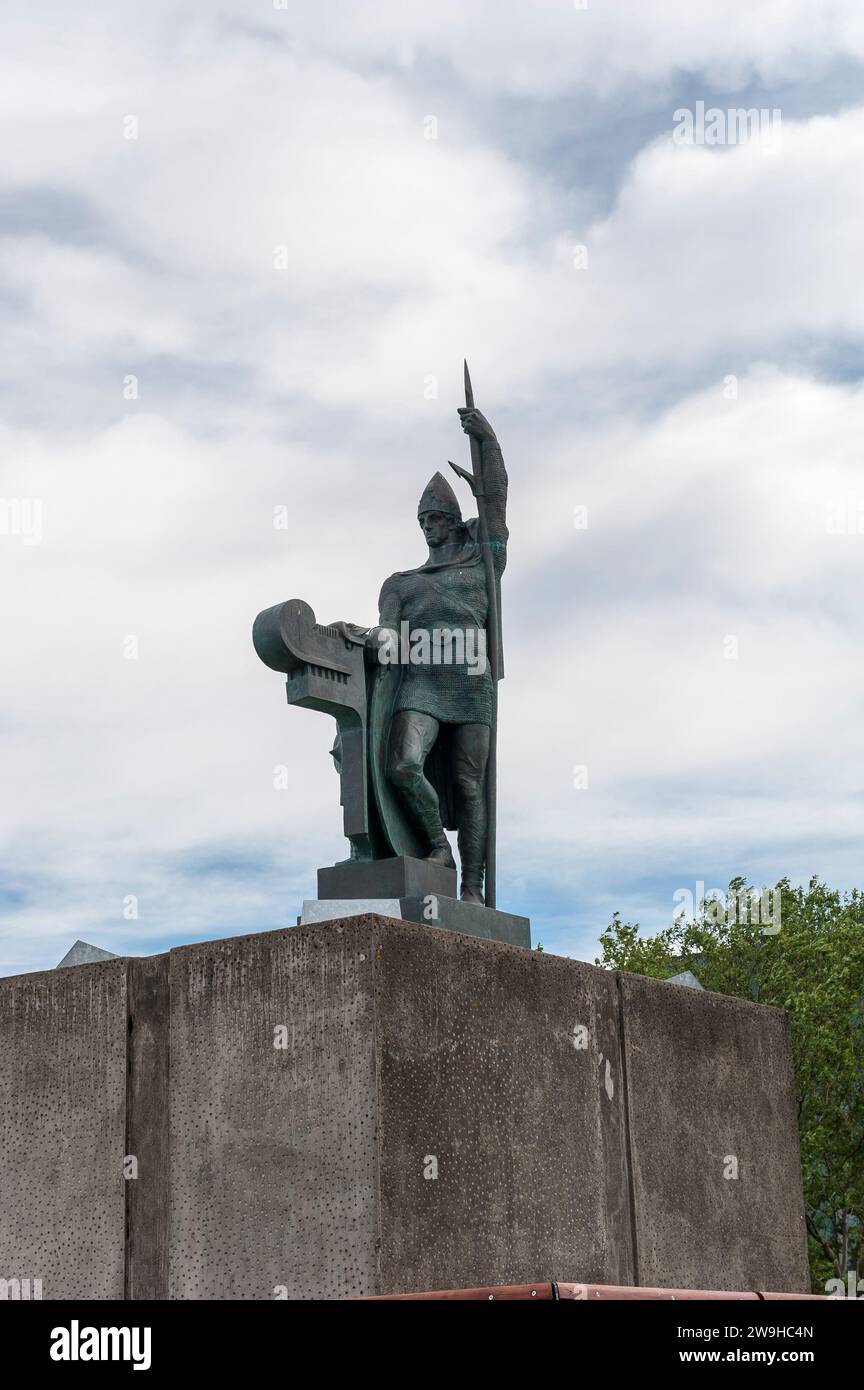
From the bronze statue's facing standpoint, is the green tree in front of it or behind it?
behind

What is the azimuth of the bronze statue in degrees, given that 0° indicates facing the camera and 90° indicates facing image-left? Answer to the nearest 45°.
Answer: approximately 0°
